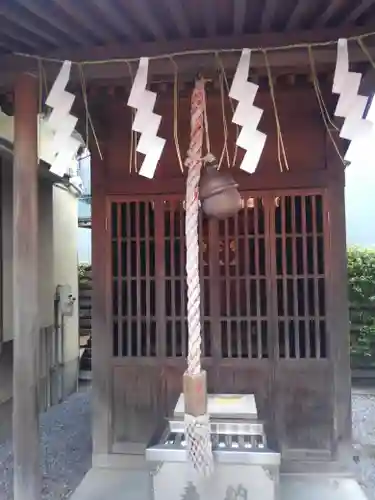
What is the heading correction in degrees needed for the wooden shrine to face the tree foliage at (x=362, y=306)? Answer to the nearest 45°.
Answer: approximately 135° to its left

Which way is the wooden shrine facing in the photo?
toward the camera
